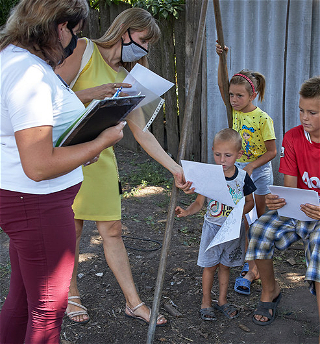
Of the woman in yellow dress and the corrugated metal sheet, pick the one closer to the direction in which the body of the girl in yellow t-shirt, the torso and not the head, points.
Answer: the woman in yellow dress

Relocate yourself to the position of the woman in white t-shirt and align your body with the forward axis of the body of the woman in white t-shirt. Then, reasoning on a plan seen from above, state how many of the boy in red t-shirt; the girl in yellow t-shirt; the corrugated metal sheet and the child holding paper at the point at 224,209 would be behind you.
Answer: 0

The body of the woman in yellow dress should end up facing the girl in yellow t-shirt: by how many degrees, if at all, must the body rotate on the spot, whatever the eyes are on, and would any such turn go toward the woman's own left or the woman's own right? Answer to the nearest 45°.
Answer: approximately 90° to the woman's own left

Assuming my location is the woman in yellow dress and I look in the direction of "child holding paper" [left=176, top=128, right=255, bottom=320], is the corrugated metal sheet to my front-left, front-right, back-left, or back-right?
front-left

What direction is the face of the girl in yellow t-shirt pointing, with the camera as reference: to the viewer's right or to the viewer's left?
to the viewer's left

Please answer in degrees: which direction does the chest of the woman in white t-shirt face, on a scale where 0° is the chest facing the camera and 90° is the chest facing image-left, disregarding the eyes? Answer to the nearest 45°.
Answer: approximately 270°

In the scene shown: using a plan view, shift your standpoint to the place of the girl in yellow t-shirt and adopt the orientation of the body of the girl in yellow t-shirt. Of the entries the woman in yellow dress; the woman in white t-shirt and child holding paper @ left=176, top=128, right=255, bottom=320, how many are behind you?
0

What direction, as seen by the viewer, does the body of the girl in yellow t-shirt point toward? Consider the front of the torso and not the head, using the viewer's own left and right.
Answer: facing the viewer and to the left of the viewer

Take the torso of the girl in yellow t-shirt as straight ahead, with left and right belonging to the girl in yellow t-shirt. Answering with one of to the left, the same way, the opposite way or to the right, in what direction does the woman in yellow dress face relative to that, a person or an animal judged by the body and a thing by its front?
to the left

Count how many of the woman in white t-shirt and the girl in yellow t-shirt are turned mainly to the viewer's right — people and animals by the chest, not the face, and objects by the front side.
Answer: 1

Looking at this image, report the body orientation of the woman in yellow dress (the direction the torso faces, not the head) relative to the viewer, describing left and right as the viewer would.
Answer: facing the viewer and to the right of the viewer
